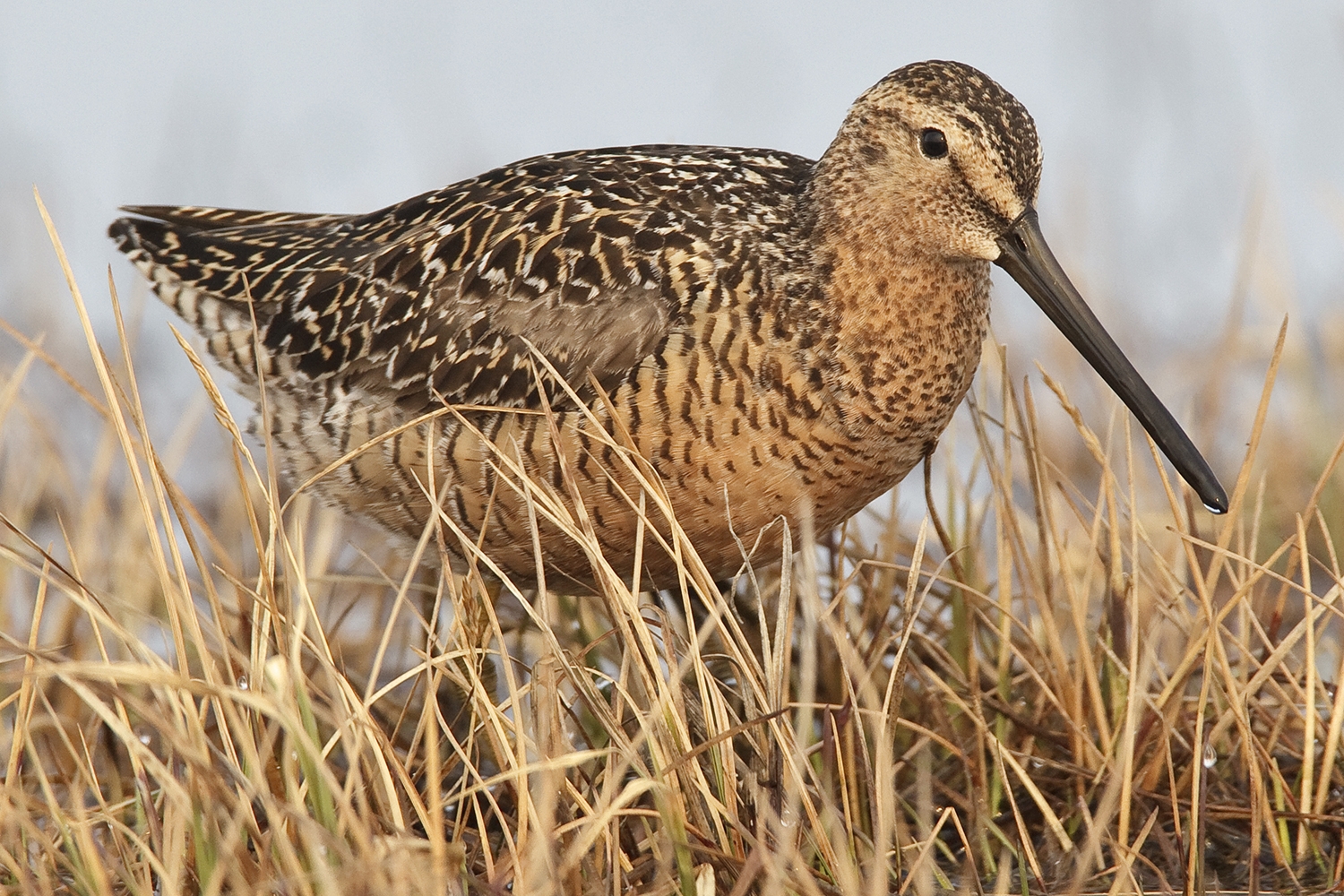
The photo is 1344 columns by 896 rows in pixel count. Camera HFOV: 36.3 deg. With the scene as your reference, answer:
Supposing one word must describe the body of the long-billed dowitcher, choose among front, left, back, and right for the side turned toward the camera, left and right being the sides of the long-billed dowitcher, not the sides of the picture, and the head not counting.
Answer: right
